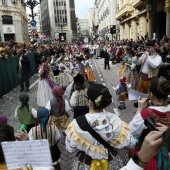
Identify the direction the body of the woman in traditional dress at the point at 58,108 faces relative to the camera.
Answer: away from the camera

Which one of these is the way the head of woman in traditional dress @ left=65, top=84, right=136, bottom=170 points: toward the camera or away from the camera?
away from the camera

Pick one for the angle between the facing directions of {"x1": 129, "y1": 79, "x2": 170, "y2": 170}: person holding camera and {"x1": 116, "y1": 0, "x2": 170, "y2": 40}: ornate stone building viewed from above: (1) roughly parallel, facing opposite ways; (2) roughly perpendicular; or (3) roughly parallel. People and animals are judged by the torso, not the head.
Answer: roughly perpendicular

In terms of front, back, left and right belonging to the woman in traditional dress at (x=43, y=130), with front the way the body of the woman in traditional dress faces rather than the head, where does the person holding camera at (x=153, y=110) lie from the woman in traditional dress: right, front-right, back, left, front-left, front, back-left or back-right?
back-right

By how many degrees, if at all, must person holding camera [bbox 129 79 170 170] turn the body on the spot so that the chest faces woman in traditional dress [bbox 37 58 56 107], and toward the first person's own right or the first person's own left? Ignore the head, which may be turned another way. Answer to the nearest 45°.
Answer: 0° — they already face them

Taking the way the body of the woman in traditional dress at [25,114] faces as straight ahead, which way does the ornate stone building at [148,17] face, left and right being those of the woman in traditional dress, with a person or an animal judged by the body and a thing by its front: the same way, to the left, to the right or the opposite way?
to the left

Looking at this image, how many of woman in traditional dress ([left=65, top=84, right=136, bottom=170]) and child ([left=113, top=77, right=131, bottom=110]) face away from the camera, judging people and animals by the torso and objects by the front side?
2

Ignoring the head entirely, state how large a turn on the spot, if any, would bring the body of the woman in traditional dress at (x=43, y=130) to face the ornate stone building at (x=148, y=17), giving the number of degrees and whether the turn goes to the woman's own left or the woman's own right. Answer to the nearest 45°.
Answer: approximately 45° to the woman's own right

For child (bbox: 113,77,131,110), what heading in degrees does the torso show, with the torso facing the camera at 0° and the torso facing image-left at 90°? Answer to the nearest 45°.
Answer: approximately 180°

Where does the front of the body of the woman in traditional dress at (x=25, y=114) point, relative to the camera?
away from the camera

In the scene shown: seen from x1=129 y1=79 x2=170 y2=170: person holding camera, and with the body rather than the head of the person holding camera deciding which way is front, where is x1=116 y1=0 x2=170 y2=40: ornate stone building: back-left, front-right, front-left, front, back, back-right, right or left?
front-right

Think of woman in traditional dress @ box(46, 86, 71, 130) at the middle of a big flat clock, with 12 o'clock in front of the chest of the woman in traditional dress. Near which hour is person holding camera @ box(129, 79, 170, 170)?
The person holding camera is roughly at 5 o'clock from the woman in traditional dress.

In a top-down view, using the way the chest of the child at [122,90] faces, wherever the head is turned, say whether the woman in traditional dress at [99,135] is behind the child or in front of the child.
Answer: behind

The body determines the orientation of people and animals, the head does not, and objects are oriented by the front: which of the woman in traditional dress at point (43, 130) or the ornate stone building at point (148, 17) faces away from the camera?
the woman in traditional dress

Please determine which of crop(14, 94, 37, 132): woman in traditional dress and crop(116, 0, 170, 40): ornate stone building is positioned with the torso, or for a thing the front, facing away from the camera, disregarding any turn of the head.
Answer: the woman in traditional dress

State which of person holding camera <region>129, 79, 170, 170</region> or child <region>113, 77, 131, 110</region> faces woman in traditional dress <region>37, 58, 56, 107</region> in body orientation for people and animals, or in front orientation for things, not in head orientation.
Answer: the person holding camera

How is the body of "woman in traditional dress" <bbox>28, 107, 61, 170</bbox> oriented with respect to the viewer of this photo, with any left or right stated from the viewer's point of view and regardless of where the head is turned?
facing away from the viewer
